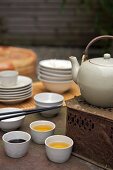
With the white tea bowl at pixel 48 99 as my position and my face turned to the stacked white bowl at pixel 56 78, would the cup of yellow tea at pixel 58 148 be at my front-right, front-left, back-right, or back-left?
back-right

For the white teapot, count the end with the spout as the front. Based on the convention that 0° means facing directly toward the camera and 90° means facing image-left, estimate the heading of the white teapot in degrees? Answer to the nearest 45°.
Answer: approximately 90°

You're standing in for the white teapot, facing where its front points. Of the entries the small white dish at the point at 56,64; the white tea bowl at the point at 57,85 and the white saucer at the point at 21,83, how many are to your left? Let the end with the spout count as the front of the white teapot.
0

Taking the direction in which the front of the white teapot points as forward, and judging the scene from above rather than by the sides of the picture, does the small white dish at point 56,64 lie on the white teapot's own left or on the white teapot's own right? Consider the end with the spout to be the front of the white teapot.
on the white teapot's own right

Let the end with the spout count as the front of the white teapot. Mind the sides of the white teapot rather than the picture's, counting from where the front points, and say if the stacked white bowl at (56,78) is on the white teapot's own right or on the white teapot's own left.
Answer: on the white teapot's own right

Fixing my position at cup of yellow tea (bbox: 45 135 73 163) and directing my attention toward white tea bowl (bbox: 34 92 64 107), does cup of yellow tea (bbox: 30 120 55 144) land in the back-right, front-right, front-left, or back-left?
front-left

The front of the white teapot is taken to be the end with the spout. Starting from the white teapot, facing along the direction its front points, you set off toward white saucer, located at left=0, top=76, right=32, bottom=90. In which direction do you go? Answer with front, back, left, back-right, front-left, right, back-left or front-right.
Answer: front-right

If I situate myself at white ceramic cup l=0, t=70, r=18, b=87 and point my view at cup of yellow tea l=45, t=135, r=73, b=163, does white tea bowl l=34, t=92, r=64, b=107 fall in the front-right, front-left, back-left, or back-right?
front-left

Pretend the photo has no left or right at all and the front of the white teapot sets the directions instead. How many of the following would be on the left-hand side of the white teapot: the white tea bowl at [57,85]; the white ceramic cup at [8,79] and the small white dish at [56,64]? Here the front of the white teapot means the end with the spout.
0
